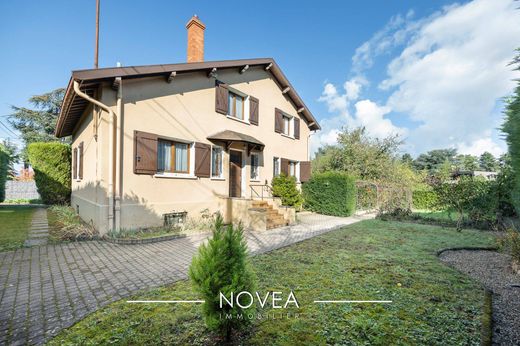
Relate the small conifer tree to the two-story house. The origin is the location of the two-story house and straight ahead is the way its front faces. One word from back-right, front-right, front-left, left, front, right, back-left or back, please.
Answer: front-right

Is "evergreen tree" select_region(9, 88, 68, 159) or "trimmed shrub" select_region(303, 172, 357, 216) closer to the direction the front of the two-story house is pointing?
the trimmed shrub

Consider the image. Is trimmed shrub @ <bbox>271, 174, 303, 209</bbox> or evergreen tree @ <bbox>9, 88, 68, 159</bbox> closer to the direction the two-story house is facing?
the trimmed shrub

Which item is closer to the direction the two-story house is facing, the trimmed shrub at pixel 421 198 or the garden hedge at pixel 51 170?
the trimmed shrub

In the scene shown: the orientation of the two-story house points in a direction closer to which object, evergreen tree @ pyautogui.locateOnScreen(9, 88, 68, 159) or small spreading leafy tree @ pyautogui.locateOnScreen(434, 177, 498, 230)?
the small spreading leafy tree

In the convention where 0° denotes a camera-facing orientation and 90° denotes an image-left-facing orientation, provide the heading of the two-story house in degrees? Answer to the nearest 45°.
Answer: approximately 315°

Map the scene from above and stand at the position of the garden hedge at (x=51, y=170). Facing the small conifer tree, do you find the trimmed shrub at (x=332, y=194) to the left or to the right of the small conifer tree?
left
